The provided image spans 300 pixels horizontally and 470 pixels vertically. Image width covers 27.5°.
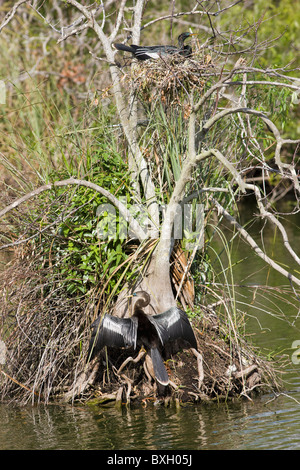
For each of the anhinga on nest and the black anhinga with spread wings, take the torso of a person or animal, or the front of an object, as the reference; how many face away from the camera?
1

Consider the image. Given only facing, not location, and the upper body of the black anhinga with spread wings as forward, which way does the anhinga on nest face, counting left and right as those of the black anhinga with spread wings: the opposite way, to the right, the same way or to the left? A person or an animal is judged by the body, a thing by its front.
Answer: to the right

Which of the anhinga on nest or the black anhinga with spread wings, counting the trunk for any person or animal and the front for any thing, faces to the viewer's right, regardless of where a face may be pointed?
the anhinga on nest

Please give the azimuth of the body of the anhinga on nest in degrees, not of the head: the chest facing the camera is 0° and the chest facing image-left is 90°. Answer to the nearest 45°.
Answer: approximately 270°

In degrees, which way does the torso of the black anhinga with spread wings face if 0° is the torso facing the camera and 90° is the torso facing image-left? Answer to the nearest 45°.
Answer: approximately 180°
